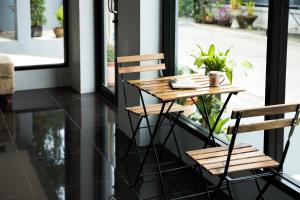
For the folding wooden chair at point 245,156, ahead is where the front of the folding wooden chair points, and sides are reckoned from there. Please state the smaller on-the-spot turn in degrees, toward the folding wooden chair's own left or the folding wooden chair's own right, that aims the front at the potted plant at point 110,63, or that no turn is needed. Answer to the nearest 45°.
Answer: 0° — it already faces it

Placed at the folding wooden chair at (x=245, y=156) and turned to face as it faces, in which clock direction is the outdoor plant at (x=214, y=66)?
The outdoor plant is roughly at 1 o'clock from the folding wooden chair.

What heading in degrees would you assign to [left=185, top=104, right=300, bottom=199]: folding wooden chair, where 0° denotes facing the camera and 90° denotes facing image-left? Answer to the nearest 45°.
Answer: approximately 135°

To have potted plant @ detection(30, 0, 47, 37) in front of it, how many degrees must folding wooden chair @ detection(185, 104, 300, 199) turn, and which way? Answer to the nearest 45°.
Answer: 0° — it already faces it

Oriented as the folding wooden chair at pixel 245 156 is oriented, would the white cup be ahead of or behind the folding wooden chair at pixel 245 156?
ahead

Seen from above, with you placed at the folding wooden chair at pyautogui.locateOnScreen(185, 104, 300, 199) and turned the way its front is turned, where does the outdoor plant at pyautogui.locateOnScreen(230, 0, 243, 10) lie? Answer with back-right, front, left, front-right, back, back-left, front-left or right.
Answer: front-right

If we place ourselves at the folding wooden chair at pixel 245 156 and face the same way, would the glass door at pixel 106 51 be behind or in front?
in front

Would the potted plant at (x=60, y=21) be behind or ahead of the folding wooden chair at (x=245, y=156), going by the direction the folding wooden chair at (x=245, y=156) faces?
ahead

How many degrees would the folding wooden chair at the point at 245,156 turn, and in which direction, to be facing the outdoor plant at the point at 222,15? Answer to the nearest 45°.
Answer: approximately 45° to its right
